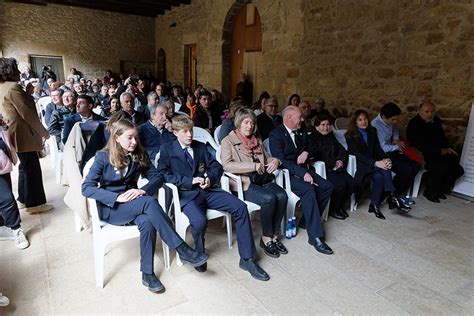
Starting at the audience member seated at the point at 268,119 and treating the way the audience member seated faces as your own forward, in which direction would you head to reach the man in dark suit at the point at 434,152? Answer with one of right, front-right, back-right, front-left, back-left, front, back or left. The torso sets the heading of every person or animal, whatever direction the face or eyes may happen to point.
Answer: front-left

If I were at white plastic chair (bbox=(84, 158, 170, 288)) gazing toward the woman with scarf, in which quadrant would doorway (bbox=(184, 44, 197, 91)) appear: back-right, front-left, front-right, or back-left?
front-left

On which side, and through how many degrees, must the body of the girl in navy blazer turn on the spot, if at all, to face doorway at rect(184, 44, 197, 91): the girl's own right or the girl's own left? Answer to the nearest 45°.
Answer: approximately 135° to the girl's own left

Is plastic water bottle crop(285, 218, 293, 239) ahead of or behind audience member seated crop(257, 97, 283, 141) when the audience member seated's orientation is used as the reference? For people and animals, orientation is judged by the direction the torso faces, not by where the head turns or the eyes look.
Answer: ahead

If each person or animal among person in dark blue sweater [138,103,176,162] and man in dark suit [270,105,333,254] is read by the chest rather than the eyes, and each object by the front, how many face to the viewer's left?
0

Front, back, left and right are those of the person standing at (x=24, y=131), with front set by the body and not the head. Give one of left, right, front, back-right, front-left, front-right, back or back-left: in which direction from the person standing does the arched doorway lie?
front-left

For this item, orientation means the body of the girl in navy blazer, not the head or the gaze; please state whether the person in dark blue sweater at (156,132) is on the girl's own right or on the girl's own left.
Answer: on the girl's own left

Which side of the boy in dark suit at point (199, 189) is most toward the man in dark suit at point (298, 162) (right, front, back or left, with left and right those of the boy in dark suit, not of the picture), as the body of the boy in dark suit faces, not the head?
left

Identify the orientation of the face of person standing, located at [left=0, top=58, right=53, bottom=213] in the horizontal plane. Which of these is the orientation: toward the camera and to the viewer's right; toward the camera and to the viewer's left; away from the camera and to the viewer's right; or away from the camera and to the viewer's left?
away from the camera and to the viewer's right

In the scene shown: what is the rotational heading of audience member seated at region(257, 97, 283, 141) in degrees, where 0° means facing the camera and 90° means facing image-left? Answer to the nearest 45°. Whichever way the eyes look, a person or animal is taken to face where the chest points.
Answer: approximately 315°

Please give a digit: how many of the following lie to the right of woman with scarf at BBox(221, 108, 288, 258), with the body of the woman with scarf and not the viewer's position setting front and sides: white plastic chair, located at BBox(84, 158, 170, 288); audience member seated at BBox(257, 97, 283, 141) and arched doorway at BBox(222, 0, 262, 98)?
1

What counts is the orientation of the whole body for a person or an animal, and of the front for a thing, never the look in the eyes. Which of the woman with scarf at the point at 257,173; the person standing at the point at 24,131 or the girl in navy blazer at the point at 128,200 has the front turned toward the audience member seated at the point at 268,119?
the person standing

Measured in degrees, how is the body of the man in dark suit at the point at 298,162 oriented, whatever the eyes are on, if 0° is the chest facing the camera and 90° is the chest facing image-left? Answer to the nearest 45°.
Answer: approximately 315°
